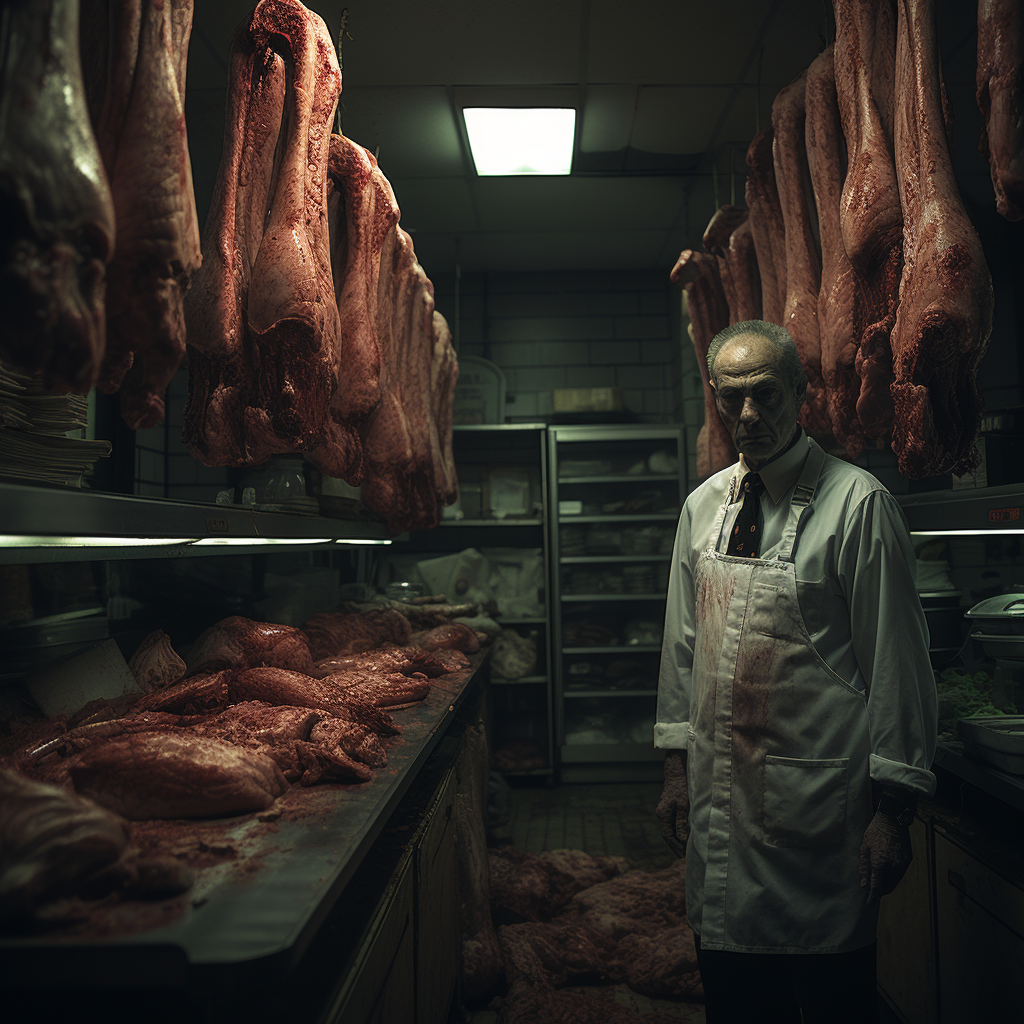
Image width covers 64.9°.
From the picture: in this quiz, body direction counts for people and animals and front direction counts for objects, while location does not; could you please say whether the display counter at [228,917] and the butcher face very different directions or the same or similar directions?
very different directions

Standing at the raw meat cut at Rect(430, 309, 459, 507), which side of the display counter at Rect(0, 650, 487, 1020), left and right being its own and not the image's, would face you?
left

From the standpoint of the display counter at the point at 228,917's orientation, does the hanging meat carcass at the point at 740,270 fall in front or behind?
in front

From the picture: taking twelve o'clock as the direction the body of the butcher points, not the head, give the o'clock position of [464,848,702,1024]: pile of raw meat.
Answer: The pile of raw meat is roughly at 3 o'clock from the butcher.

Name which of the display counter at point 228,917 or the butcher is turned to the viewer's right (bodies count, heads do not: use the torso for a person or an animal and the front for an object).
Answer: the display counter

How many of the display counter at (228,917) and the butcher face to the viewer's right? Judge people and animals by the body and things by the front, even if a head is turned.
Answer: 1

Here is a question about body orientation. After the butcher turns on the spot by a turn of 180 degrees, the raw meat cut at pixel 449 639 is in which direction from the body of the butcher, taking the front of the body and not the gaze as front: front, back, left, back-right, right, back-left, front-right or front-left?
left

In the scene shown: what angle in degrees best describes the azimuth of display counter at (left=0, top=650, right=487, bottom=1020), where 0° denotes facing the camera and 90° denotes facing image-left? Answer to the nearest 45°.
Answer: approximately 270°

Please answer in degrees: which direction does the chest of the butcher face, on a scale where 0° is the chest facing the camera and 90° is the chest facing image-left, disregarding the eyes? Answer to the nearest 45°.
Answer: approximately 45°
